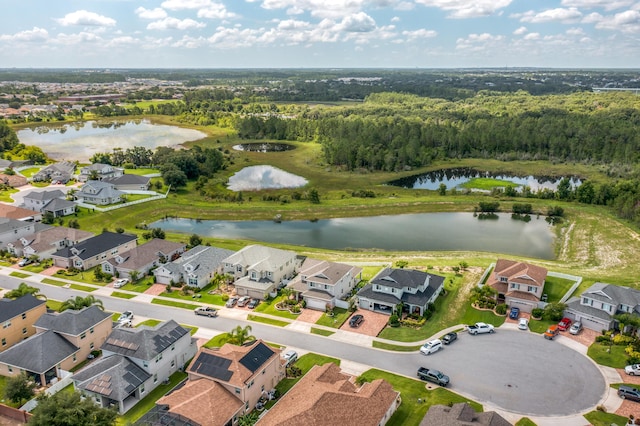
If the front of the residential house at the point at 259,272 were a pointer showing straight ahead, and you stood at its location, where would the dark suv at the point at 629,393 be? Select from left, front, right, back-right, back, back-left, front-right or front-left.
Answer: left

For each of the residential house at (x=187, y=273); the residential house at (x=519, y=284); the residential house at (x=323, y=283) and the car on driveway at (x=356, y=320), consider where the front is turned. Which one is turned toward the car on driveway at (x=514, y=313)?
the residential house at (x=519, y=284)

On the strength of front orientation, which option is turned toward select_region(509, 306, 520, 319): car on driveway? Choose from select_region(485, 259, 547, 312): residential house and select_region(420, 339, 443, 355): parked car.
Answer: the residential house

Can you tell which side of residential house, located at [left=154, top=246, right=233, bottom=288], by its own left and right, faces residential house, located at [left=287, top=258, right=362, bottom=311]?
left

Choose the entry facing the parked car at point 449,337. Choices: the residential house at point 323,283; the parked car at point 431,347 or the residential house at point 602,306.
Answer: the residential house at point 602,306

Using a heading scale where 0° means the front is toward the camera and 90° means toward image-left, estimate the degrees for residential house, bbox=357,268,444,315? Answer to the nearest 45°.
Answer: approximately 45°

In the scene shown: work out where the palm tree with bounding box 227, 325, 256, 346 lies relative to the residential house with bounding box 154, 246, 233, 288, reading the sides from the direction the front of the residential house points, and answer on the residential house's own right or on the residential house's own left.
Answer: on the residential house's own left

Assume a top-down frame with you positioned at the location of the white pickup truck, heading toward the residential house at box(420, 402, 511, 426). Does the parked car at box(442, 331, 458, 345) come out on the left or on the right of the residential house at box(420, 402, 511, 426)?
right

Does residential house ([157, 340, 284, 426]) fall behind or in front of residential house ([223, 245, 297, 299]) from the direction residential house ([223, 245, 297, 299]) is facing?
in front

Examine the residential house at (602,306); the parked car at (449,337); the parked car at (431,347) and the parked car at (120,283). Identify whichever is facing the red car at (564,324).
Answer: the residential house
